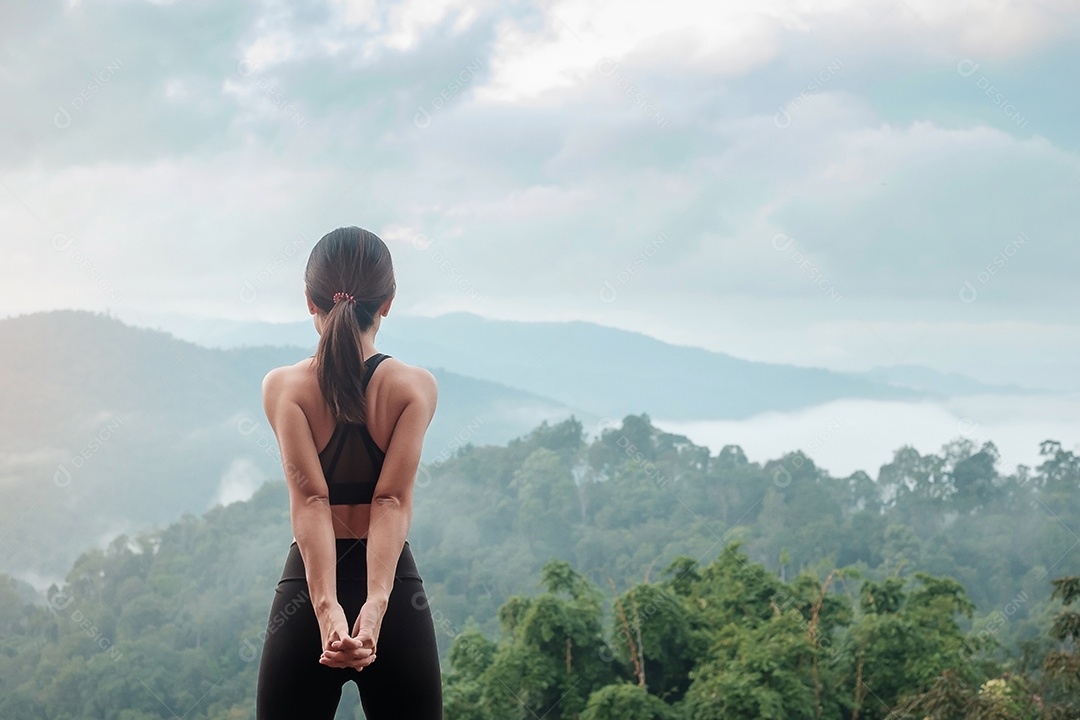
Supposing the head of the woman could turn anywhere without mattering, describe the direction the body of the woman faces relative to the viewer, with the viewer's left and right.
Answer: facing away from the viewer

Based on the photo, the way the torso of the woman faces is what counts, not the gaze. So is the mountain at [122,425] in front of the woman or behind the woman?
in front

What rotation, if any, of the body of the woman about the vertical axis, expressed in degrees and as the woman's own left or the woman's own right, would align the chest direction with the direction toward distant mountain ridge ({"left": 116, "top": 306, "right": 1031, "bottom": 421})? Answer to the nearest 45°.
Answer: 0° — they already face it

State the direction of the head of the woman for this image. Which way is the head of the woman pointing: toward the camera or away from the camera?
away from the camera
